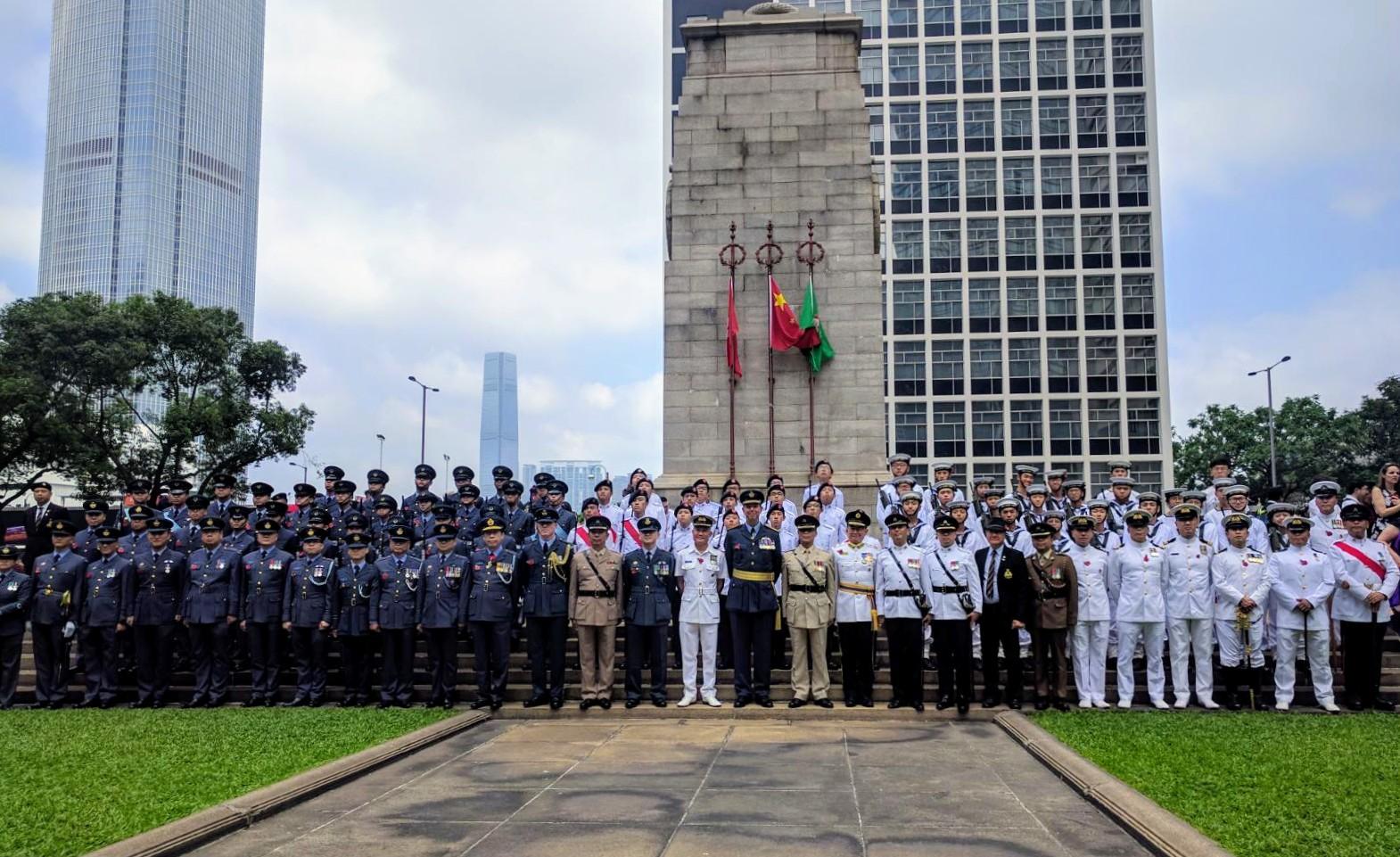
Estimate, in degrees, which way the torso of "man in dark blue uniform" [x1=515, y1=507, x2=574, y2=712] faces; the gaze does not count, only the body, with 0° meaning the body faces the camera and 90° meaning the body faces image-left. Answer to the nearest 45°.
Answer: approximately 0°

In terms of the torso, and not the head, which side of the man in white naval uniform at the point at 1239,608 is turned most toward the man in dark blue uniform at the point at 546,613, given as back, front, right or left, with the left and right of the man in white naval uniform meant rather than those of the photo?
right

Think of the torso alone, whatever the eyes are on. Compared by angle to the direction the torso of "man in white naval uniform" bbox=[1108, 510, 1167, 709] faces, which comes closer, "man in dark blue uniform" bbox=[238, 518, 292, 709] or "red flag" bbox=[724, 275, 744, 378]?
the man in dark blue uniform

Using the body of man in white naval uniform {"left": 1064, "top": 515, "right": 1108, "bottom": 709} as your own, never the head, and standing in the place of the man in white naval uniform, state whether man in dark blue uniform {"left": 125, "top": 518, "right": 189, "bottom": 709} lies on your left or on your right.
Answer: on your right

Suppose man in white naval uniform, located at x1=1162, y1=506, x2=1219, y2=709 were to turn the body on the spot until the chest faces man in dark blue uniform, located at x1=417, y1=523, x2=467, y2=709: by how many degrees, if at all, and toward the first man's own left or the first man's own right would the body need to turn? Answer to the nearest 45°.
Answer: approximately 90° to the first man's own right

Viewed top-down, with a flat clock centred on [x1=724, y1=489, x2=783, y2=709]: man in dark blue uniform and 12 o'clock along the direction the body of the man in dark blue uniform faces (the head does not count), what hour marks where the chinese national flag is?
The chinese national flag is roughly at 6 o'clock from the man in dark blue uniform.

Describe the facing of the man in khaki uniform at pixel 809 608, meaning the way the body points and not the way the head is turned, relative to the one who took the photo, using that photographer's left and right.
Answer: facing the viewer
